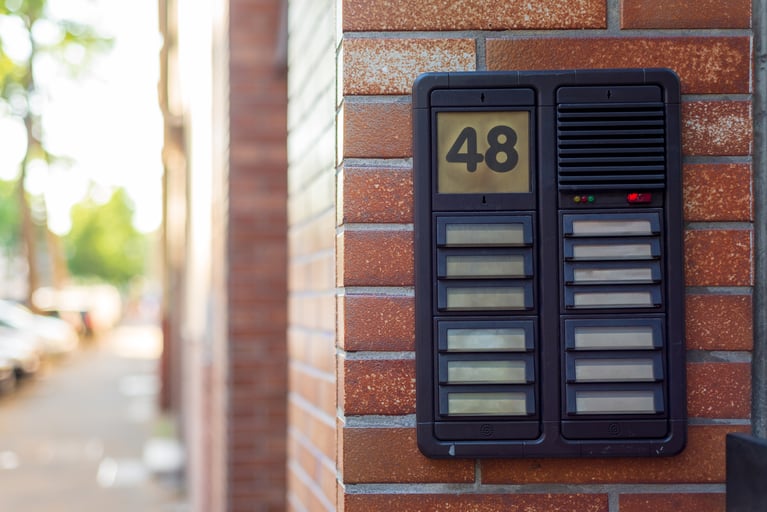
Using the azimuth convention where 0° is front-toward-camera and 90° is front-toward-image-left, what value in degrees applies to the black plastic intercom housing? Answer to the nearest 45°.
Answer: approximately 0°

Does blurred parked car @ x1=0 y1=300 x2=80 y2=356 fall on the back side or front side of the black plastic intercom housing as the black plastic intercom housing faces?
on the back side

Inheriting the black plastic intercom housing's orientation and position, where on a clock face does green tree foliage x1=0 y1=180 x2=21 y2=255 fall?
The green tree foliage is roughly at 5 o'clock from the black plastic intercom housing.

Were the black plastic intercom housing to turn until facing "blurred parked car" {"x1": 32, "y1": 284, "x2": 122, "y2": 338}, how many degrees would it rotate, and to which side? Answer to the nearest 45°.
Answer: approximately 135° to its right

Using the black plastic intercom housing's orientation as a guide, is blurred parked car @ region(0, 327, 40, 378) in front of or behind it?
behind
